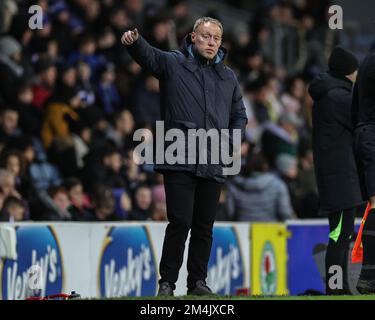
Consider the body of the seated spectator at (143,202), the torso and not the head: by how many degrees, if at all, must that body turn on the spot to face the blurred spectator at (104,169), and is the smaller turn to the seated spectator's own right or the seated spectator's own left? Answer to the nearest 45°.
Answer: approximately 135° to the seated spectator's own right

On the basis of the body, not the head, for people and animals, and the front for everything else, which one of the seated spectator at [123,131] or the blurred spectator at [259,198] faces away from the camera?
the blurred spectator

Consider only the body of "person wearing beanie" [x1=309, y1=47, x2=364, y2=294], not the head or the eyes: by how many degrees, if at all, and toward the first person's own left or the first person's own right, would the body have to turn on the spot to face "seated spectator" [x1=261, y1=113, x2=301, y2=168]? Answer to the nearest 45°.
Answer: approximately 45° to the first person's own left

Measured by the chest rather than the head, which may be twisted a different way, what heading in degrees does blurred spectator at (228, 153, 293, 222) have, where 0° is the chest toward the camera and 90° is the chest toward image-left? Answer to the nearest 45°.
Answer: approximately 180°
